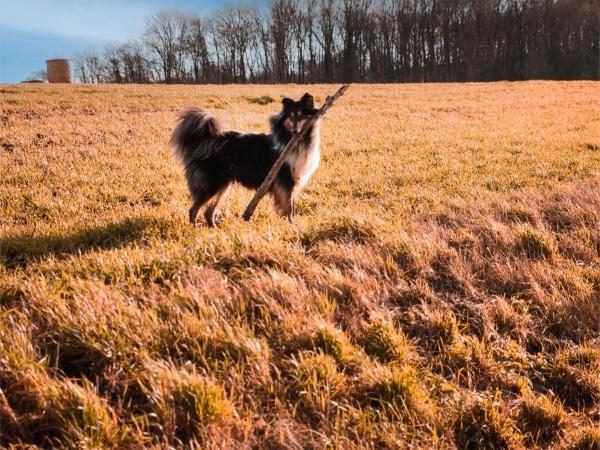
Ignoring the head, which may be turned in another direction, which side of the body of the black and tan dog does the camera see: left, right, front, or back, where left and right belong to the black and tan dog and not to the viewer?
right

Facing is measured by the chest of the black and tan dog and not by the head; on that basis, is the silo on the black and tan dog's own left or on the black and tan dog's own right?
on the black and tan dog's own left
